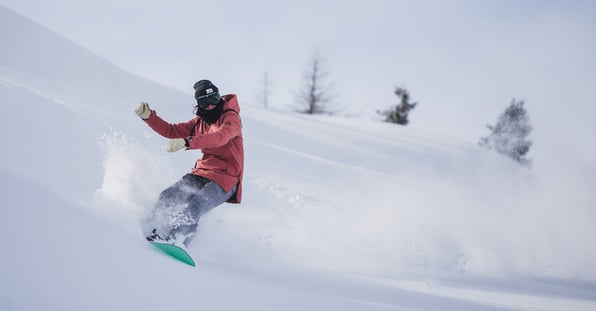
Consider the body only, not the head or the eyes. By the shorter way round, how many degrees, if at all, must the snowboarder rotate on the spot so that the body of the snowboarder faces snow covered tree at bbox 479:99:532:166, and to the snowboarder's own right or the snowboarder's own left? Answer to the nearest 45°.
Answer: approximately 180°

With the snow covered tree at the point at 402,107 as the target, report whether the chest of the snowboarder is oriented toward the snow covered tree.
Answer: no

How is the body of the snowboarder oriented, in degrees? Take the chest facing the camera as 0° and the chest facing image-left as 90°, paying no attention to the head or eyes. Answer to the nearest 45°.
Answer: approximately 45°
